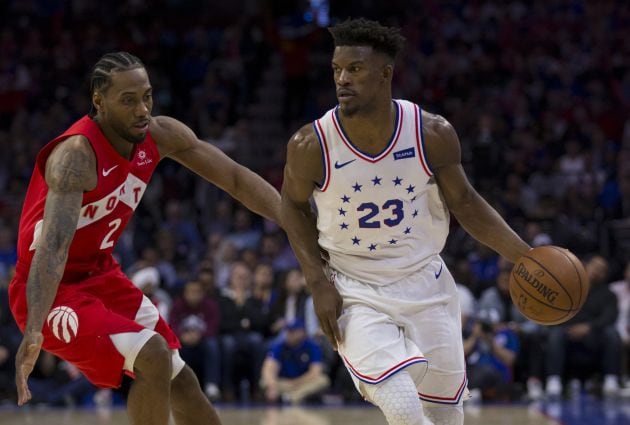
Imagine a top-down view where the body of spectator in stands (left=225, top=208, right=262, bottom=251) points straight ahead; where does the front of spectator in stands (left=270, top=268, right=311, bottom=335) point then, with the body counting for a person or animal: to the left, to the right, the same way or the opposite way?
the same way

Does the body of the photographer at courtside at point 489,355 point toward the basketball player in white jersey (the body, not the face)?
yes

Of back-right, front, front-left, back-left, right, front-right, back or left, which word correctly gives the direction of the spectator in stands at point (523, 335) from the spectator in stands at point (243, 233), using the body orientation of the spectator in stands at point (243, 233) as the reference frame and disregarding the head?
front-left

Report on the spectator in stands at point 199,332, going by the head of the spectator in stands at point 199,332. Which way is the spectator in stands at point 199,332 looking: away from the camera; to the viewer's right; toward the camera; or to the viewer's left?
toward the camera

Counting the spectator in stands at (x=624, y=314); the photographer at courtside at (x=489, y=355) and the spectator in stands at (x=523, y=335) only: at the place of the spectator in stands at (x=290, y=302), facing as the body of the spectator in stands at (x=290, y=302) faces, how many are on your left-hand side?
3

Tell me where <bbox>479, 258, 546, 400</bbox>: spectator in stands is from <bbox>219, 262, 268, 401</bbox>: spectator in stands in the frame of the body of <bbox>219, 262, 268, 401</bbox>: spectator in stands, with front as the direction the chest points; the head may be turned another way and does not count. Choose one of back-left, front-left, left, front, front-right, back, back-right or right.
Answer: left

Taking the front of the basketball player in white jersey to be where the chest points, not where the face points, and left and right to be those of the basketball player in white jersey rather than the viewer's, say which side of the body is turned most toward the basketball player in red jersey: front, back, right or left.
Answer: right

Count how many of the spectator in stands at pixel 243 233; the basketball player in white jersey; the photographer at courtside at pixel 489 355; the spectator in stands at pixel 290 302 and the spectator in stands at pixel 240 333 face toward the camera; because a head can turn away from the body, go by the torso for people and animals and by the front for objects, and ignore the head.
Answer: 5

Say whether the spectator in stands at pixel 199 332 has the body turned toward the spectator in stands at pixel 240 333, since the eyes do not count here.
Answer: no

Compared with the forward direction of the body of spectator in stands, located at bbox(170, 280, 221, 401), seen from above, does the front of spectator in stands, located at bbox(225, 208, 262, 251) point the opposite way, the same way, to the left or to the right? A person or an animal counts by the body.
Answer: the same way

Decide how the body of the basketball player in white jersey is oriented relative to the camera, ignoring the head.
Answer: toward the camera

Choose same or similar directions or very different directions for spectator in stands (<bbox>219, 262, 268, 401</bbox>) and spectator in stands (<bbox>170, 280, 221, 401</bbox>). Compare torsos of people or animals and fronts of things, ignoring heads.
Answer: same or similar directions

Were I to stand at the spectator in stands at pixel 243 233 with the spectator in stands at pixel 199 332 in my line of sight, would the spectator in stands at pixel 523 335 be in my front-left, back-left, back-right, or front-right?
front-left

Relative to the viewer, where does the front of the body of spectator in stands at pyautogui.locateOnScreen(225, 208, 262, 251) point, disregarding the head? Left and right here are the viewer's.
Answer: facing the viewer

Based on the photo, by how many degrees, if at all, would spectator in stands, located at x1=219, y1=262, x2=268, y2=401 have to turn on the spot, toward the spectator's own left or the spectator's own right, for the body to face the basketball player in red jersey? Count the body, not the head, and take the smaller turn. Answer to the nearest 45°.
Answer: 0° — they already face them

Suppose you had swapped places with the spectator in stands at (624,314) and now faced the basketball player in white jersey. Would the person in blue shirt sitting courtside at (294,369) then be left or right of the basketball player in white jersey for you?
right

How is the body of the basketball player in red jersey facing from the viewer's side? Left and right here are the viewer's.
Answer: facing the viewer and to the right of the viewer

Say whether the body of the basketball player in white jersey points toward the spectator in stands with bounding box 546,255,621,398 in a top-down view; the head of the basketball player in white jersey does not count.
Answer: no

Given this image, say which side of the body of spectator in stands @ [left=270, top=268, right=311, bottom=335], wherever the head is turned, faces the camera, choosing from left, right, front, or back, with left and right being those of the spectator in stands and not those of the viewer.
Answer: front

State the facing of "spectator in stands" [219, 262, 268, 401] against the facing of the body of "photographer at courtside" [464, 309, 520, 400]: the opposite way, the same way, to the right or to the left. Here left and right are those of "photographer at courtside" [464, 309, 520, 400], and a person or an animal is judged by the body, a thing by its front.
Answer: the same way
